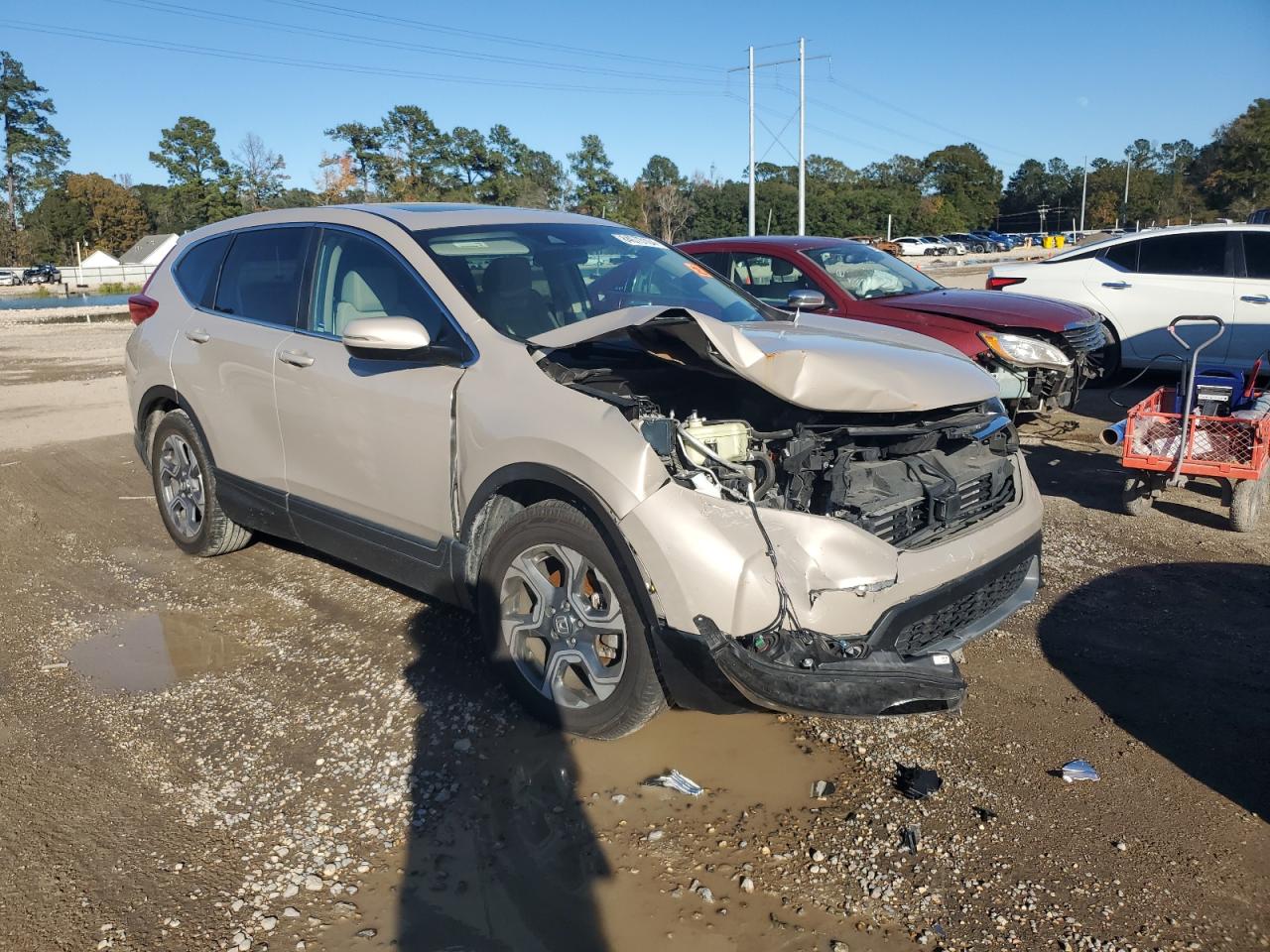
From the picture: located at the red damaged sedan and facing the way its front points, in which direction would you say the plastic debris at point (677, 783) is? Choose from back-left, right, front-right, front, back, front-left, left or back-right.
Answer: front-right

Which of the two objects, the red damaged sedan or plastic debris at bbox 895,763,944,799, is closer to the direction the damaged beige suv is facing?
the plastic debris

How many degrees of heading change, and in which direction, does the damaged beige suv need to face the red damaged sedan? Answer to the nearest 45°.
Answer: approximately 90° to its left

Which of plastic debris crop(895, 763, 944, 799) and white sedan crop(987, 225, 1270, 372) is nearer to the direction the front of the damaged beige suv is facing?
the plastic debris

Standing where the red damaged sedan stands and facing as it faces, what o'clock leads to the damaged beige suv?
The damaged beige suv is roughly at 2 o'clock from the red damaged sedan.

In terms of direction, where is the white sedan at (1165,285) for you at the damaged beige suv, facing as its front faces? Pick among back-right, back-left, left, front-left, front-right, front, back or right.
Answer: left

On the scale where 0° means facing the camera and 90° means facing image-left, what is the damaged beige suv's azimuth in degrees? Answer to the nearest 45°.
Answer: approximately 315°

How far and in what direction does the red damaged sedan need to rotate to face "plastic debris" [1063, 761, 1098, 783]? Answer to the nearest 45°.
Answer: approximately 45° to its right

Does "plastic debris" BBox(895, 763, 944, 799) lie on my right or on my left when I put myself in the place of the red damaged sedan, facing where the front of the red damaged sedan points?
on my right

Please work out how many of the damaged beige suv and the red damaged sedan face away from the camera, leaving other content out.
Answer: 0

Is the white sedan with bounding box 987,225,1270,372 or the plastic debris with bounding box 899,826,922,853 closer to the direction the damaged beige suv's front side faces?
the plastic debris
